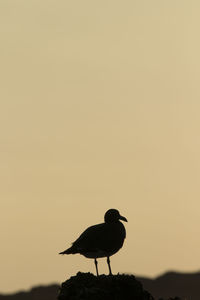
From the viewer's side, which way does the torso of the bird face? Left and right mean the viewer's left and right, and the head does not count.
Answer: facing to the right of the viewer
